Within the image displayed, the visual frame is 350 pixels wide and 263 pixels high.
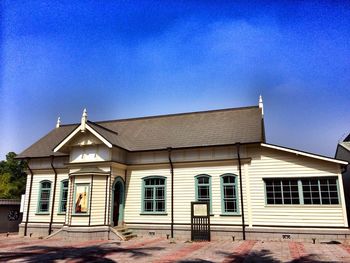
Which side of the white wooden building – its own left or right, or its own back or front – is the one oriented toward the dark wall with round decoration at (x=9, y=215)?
right

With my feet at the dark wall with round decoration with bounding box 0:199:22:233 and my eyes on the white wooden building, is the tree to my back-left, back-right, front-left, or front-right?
back-left

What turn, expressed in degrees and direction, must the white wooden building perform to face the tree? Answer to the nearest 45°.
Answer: approximately 135° to its right

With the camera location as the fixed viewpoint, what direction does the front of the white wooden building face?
facing the viewer
